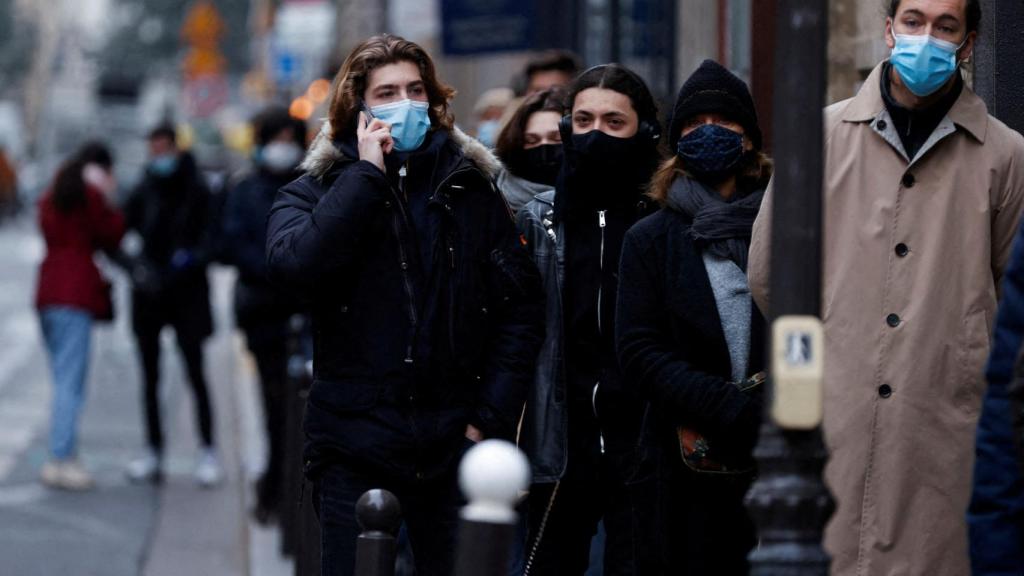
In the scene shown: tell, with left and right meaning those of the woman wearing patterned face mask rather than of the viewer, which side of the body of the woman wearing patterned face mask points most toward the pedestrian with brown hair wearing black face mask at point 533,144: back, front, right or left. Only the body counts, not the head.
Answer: back

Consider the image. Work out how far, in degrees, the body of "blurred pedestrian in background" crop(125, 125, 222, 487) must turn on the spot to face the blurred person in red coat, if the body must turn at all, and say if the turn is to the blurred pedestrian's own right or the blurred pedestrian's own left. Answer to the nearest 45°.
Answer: approximately 90° to the blurred pedestrian's own right

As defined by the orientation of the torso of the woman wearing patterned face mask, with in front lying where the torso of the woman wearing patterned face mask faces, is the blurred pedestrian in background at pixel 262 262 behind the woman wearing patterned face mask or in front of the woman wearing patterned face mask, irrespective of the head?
behind

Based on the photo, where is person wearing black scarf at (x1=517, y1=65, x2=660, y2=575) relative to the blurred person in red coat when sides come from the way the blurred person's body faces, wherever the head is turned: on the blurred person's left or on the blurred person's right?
on the blurred person's right

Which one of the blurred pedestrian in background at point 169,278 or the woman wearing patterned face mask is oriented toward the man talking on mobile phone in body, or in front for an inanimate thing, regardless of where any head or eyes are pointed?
the blurred pedestrian in background
